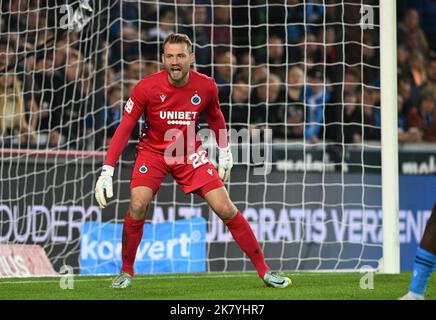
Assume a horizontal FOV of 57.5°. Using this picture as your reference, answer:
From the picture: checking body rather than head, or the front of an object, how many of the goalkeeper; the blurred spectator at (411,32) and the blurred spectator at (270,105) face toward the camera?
3

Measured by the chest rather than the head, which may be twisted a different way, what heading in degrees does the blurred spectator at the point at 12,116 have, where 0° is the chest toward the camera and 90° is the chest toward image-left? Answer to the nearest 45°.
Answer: approximately 0°
